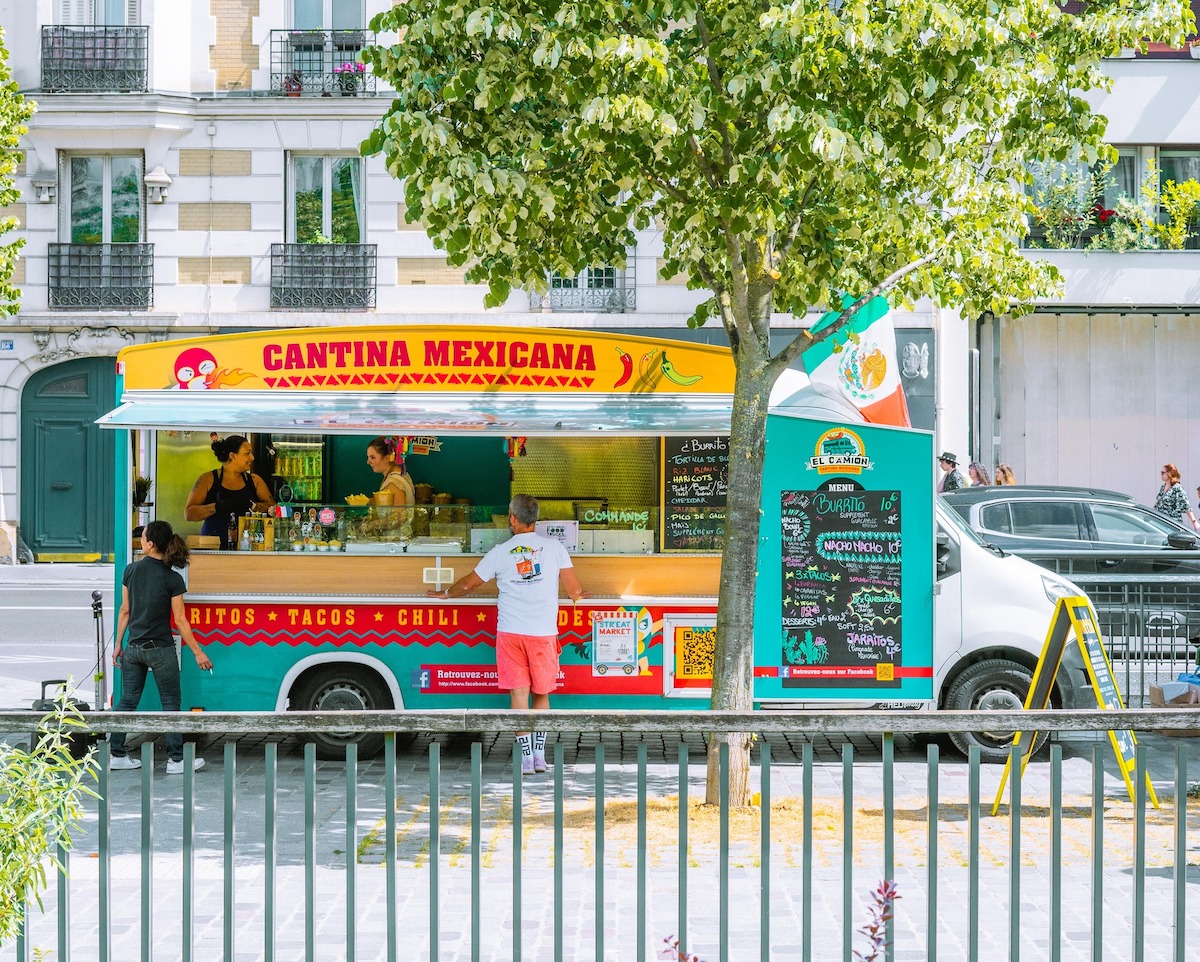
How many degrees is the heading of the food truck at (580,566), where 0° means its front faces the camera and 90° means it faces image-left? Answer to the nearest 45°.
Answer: approximately 270°

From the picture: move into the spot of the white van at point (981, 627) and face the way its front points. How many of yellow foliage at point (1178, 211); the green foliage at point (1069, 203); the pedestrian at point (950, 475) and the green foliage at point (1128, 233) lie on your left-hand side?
4

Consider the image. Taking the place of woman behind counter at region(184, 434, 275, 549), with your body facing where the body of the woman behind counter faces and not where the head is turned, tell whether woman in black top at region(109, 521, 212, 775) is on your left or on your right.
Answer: on your right

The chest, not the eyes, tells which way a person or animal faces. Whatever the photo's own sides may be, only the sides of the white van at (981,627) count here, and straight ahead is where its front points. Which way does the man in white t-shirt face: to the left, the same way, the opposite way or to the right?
to the left

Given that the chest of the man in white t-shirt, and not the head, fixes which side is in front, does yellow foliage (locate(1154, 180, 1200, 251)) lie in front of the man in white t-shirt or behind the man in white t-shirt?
in front

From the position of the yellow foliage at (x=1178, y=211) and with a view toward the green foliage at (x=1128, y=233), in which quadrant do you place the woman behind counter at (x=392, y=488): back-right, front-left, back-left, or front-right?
front-left

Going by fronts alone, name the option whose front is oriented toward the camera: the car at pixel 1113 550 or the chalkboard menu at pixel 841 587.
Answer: the chalkboard menu

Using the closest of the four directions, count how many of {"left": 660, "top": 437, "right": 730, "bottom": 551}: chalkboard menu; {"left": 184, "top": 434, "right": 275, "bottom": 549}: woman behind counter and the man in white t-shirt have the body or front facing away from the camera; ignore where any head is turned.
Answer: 1

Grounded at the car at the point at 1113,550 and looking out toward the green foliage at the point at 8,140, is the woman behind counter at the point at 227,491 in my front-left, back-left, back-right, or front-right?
front-left

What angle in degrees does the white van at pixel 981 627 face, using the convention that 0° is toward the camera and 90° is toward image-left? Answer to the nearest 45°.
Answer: approximately 270°

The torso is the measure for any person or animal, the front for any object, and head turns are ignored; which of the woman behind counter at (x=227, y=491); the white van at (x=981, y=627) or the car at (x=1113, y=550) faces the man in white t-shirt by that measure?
the woman behind counter

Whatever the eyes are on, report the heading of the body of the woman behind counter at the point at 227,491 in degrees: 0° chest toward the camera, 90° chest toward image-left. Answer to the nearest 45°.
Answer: approximately 315°

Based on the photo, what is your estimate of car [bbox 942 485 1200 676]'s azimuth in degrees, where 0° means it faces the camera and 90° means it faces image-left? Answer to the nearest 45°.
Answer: approximately 270°

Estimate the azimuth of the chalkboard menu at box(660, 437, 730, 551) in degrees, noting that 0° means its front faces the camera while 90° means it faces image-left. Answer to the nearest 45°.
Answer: approximately 0°

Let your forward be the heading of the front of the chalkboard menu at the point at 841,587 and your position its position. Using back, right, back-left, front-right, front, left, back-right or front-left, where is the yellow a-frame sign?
front-left

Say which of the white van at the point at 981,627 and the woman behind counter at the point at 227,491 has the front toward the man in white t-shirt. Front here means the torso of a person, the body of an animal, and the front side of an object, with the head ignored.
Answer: the woman behind counter

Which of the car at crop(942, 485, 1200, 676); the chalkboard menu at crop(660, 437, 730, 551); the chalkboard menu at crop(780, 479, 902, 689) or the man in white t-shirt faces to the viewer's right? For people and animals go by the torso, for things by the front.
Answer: the car
